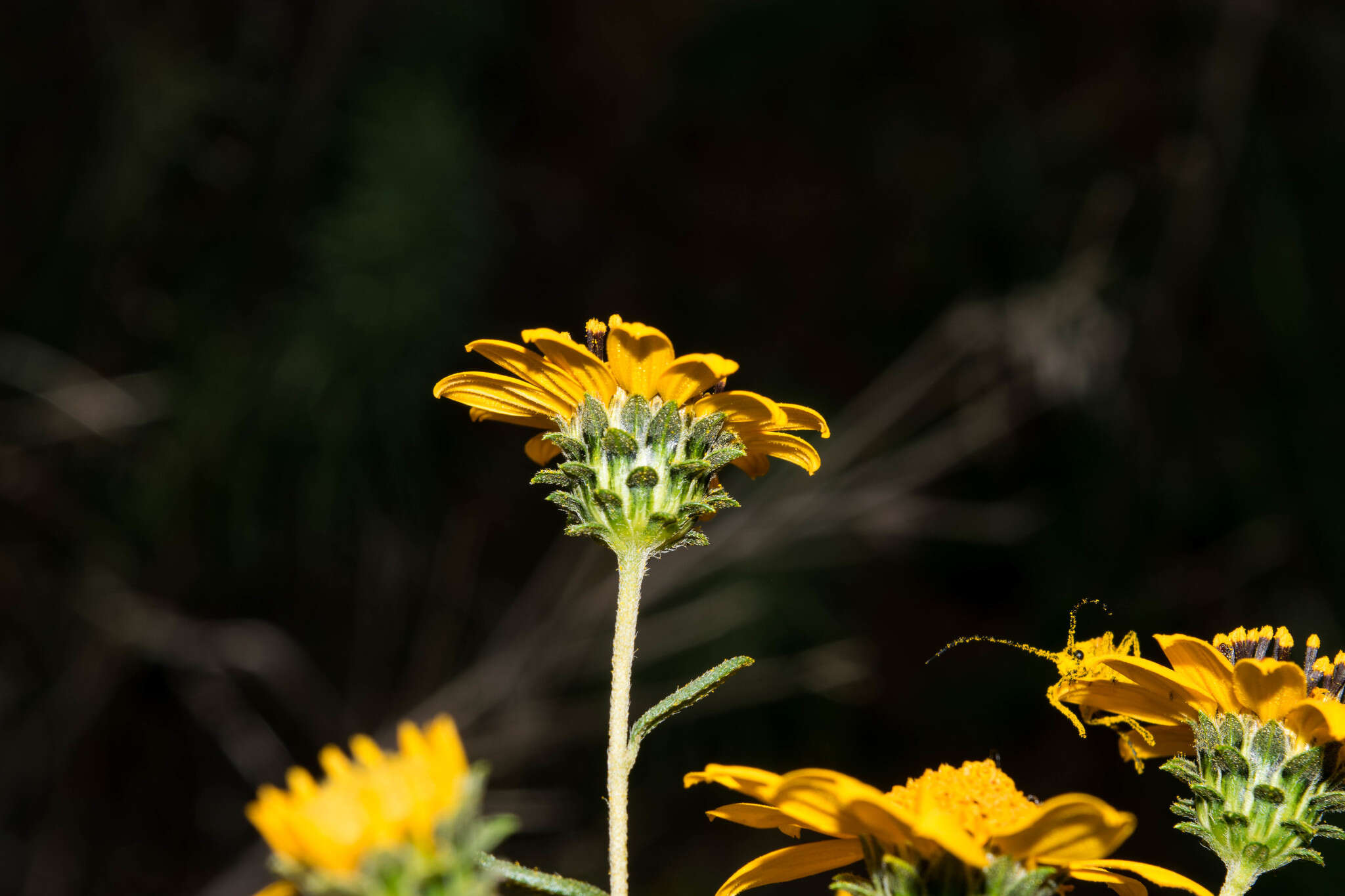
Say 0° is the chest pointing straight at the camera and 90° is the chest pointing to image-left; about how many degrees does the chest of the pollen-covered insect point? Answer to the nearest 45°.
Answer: approximately 90°
